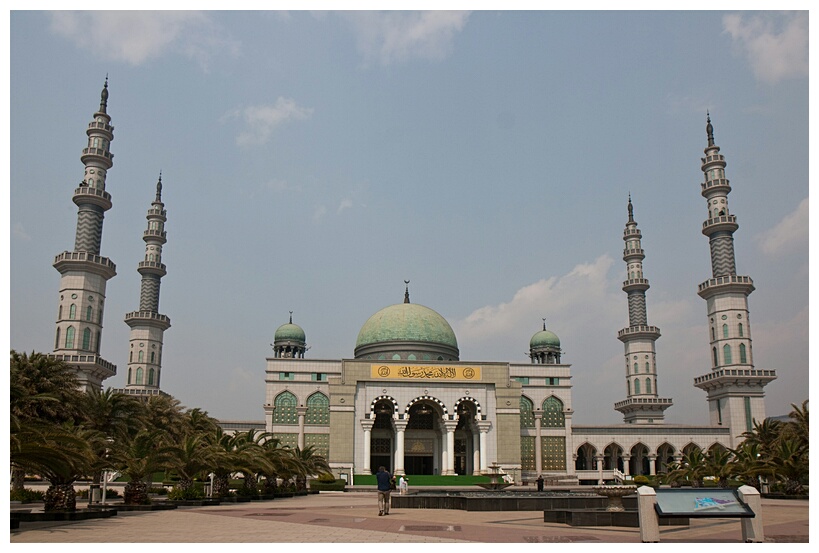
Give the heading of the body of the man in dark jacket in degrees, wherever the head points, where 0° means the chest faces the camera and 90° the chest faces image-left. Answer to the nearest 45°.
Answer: approximately 180°

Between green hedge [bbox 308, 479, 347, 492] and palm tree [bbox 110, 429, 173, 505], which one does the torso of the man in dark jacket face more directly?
the green hedge

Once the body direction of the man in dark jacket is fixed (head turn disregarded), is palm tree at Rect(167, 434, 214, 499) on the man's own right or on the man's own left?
on the man's own left

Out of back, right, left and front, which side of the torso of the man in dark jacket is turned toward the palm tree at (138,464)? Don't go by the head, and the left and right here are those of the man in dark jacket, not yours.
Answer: left

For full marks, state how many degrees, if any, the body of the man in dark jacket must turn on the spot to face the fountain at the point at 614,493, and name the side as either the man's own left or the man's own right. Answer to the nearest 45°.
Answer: approximately 135° to the man's own right

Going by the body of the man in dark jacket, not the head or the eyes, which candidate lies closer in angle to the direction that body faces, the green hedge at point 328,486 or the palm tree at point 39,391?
the green hedge

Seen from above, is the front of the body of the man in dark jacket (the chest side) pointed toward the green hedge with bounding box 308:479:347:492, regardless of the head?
yes
